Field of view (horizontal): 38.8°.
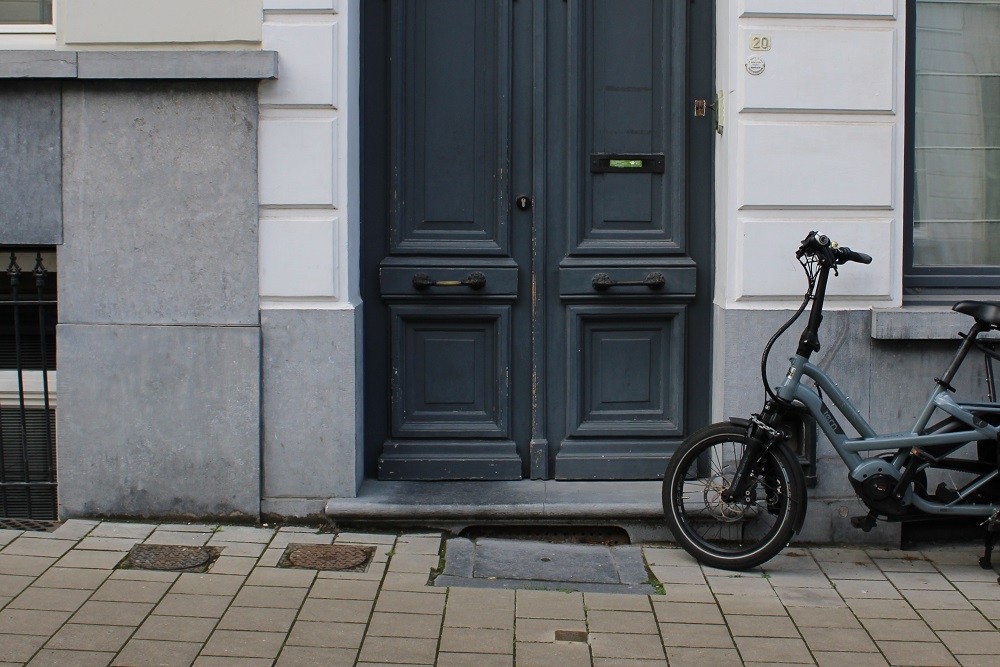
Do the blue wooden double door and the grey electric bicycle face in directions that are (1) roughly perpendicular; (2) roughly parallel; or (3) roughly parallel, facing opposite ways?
roughly perpendicular

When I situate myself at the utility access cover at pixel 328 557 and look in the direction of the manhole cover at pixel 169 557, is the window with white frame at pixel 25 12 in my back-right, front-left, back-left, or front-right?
front-right

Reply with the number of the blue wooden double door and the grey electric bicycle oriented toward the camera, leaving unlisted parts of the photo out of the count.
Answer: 1

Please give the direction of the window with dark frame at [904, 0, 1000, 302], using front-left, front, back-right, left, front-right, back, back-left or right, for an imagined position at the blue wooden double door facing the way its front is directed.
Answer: left

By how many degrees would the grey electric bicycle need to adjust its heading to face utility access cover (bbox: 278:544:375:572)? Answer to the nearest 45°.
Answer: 0° — it already faces it

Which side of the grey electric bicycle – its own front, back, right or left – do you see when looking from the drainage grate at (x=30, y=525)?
front

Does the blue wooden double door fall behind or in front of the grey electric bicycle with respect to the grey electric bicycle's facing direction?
in front

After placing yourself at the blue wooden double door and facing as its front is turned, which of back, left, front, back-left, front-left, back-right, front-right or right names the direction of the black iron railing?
right

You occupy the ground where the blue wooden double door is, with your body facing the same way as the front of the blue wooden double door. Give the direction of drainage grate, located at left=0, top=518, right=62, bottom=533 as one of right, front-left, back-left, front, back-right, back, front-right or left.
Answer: right

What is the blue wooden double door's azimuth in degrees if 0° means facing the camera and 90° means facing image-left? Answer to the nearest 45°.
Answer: approximately 0°

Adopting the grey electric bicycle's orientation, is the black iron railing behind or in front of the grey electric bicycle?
in front

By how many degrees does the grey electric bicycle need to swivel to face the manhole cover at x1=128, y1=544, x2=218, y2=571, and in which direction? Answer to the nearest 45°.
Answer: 0° — it already faces it

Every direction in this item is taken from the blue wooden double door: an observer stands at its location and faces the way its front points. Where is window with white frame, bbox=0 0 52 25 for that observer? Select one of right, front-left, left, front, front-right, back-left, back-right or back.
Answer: right

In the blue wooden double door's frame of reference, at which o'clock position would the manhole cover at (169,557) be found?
The manhole cover is roughly at 2 o'clock from the blue wooden double door.

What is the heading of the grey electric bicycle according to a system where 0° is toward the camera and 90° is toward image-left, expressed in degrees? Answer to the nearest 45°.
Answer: approximately 90°
